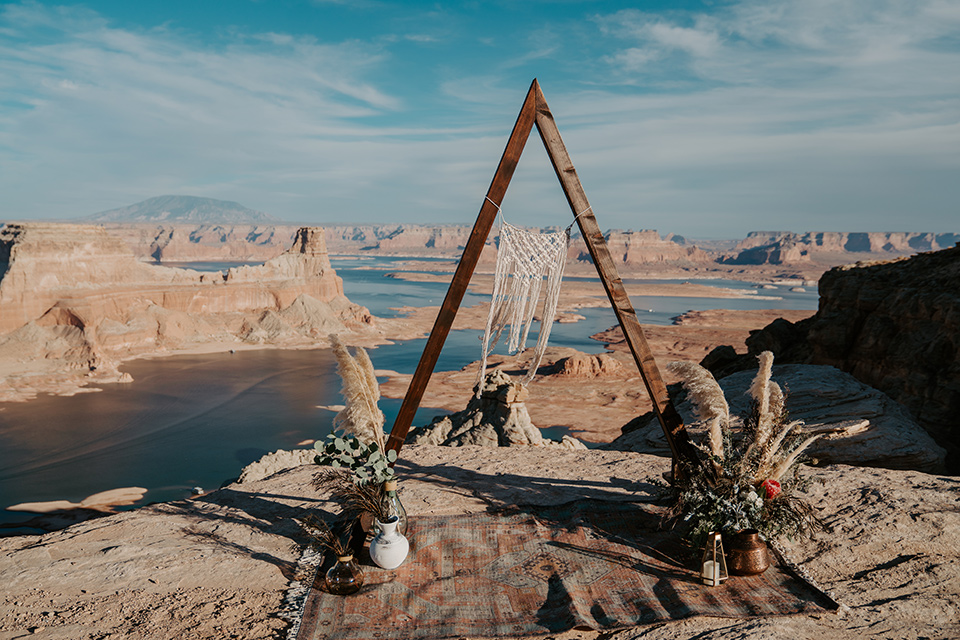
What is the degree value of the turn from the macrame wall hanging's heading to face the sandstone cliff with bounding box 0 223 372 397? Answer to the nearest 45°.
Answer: approximately 135° to its right

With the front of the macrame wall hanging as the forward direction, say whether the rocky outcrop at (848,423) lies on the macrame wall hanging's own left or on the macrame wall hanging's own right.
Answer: on the macrame wall hanging's own left

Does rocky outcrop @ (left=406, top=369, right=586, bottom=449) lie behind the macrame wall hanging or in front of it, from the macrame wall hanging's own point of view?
behind

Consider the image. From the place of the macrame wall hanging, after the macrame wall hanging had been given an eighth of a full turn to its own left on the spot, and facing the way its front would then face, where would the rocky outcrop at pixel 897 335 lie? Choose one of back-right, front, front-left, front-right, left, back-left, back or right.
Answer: left

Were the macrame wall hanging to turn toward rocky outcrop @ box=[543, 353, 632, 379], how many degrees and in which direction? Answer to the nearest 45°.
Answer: approximately 180°

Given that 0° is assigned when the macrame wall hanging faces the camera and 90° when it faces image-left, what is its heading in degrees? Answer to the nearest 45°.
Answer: approximately 0°

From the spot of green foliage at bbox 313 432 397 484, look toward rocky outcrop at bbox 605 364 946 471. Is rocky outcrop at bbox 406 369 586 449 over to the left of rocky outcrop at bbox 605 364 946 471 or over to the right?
left
